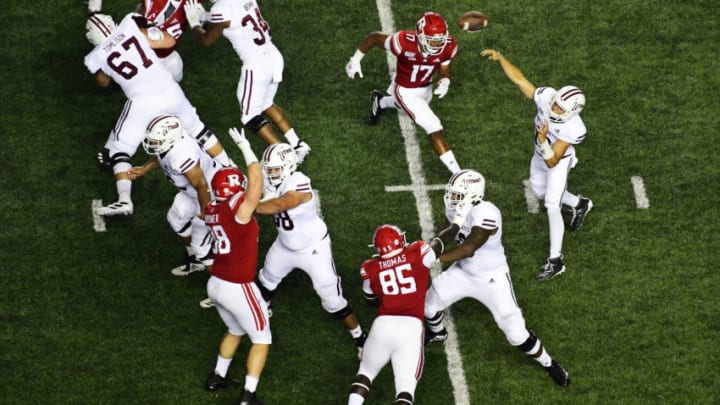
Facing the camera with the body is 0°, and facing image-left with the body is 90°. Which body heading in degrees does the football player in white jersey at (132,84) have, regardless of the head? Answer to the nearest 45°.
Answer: approximately 135°

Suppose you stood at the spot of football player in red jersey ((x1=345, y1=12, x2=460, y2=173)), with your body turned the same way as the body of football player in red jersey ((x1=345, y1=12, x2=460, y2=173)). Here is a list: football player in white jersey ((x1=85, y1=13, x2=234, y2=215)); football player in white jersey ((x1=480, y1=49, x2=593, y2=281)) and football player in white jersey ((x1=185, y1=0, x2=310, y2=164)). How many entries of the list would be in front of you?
1

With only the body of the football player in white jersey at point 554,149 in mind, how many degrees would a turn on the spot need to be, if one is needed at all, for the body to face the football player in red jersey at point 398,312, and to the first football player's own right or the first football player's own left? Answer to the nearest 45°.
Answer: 0° — they already face them

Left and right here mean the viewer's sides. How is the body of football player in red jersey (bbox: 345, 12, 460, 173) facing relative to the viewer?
facing the viewer and to the right of the viewer

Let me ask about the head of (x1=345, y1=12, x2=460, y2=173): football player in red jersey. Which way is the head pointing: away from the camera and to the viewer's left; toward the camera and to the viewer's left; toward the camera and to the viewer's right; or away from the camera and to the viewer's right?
toward the camera and to the viewer's right

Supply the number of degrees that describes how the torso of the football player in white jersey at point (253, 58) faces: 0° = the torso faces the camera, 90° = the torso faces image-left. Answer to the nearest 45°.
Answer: approximately 135°

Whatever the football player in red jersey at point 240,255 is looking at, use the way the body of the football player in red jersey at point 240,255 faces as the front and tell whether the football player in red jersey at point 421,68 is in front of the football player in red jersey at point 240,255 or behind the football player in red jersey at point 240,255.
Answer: in front

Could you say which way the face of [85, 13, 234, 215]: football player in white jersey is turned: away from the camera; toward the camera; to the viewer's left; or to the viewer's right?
away from the camera

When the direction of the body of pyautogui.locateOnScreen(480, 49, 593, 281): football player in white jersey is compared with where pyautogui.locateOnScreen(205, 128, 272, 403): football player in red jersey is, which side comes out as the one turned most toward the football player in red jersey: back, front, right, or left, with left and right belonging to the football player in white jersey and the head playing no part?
front

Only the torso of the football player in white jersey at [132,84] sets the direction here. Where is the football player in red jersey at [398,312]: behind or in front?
behind

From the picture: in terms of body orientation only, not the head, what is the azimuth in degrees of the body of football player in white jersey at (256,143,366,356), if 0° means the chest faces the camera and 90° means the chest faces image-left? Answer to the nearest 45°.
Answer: approximately 45°

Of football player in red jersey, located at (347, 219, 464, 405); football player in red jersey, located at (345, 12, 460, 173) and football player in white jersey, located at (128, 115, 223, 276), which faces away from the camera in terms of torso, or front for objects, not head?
football player in red jersey, located at (347, 219, 464, 405)

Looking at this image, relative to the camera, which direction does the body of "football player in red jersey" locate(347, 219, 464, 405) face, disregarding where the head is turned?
away from the camera

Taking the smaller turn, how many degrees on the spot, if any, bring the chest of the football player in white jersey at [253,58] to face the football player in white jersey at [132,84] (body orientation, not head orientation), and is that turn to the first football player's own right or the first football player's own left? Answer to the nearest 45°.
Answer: approximately 45° to the first football player's own left

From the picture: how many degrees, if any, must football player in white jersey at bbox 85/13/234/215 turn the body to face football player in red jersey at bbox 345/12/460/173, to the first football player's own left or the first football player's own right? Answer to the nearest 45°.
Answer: approximately 135° to the first football player's own right
